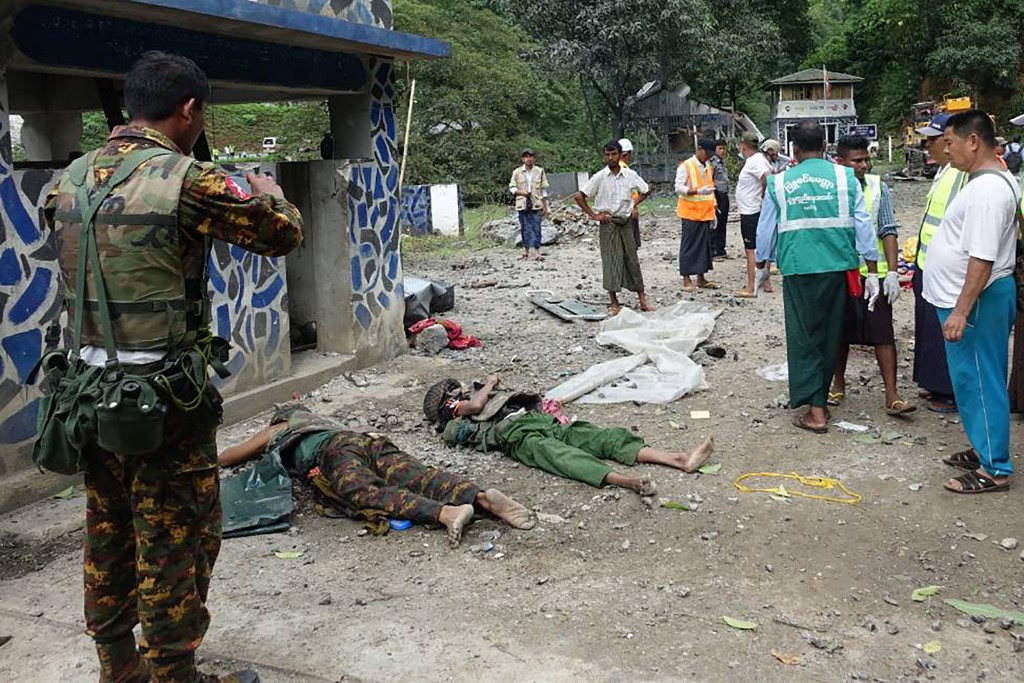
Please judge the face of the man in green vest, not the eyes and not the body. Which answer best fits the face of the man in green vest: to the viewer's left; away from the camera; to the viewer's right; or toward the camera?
away from the camera

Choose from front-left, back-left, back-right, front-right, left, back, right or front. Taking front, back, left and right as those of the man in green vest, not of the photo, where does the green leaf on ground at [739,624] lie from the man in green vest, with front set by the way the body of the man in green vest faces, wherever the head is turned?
back

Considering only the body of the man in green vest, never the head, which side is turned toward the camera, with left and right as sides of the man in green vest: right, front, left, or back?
back

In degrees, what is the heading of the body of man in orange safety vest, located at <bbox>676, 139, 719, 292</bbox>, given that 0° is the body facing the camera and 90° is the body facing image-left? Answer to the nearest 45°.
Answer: approximately 315°

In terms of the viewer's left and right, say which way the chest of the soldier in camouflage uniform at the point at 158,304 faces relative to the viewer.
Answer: facing away from the viewer and to the right of the viewer

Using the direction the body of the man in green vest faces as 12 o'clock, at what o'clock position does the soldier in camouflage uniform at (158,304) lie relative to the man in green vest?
The soldier in camouflage uniform is roughly at 7 o'clock from the man in green vest.

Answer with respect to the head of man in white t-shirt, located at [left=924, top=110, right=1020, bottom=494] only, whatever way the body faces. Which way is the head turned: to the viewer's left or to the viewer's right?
to the viewer's left

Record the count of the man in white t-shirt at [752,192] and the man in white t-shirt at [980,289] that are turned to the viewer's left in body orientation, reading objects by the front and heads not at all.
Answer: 2

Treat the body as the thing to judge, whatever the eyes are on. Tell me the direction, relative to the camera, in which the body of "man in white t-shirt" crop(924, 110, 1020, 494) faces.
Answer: to the viewer's left

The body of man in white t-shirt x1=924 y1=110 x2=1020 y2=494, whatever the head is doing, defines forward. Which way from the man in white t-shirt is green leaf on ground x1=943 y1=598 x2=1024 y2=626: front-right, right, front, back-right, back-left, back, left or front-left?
left

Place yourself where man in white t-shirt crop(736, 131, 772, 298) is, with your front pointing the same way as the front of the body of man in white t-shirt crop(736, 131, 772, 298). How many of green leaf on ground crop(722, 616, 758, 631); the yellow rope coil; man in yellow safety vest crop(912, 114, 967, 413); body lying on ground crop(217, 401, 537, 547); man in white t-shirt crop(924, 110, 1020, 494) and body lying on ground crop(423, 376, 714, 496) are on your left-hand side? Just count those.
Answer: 6

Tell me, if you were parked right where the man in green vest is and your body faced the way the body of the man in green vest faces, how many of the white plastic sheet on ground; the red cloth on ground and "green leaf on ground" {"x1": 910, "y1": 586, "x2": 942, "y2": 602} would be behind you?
1

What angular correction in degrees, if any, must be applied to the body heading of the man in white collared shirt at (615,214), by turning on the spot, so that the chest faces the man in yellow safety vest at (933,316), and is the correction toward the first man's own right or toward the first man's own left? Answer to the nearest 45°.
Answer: approximately 45° to the first man's own left
